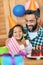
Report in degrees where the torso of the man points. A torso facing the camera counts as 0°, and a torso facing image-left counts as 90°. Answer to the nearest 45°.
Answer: approximately 45°

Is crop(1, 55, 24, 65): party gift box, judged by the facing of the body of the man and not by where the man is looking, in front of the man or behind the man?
in front
